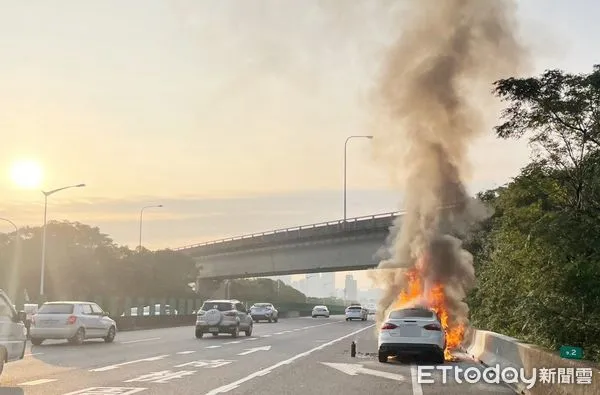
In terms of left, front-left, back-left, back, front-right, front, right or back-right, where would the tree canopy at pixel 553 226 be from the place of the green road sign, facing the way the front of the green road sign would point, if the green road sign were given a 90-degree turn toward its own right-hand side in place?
right

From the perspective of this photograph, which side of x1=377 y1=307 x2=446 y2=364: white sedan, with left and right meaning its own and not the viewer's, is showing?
back

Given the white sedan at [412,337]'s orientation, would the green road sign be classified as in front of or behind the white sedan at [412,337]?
behind

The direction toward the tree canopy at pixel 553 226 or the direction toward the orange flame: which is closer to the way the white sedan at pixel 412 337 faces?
the orange flame

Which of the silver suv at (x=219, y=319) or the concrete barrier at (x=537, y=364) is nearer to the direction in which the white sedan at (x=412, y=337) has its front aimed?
the silver suv

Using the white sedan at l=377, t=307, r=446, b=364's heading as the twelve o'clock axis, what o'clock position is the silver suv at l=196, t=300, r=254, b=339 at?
The silver suv is roughly at 11 o'clock from the white sedan.

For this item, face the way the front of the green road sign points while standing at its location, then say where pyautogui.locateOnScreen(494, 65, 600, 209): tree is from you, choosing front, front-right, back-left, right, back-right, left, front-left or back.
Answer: back

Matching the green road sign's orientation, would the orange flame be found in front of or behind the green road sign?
behind

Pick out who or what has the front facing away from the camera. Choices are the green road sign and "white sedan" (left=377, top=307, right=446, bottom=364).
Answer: the white sedan

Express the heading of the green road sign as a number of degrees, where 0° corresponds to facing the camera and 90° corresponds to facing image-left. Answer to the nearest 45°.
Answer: approximately 0°

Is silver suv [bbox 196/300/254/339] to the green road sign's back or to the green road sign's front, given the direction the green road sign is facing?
to the back

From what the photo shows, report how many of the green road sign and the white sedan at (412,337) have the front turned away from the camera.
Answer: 1

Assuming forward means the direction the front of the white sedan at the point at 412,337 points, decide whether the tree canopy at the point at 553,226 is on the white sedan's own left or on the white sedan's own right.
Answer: on the white sedan's own right
